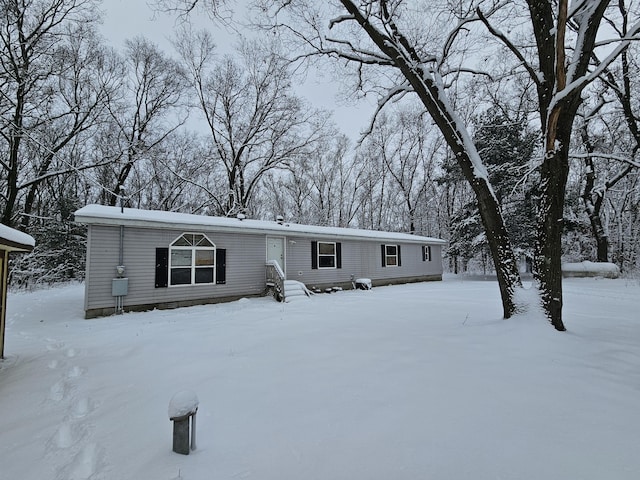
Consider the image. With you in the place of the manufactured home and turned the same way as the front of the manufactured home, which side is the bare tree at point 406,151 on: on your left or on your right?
on your left

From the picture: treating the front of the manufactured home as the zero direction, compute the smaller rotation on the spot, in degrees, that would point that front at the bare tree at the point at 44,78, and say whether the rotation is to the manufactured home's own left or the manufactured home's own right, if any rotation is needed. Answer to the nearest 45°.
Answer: approximately 180°

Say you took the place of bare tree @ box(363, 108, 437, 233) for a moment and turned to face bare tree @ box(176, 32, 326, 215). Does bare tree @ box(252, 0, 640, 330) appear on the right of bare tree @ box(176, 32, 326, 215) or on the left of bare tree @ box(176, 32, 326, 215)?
left

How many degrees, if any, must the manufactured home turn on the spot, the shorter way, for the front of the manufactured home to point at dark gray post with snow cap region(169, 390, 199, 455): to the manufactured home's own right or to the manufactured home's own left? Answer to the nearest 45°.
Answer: approximately 45° to the manufactured home's own right

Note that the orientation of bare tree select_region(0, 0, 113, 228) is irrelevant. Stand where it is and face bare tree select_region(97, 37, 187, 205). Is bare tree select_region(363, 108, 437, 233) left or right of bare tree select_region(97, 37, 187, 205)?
right

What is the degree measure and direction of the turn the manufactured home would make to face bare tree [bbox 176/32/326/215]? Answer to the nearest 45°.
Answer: approximately 135° to its left

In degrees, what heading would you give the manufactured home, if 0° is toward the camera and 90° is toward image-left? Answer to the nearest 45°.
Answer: approximately 315°

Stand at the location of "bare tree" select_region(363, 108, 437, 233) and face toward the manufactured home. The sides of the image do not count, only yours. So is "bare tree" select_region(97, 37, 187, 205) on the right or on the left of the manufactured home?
right

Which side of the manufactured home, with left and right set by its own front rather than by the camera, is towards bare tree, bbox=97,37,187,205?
back
